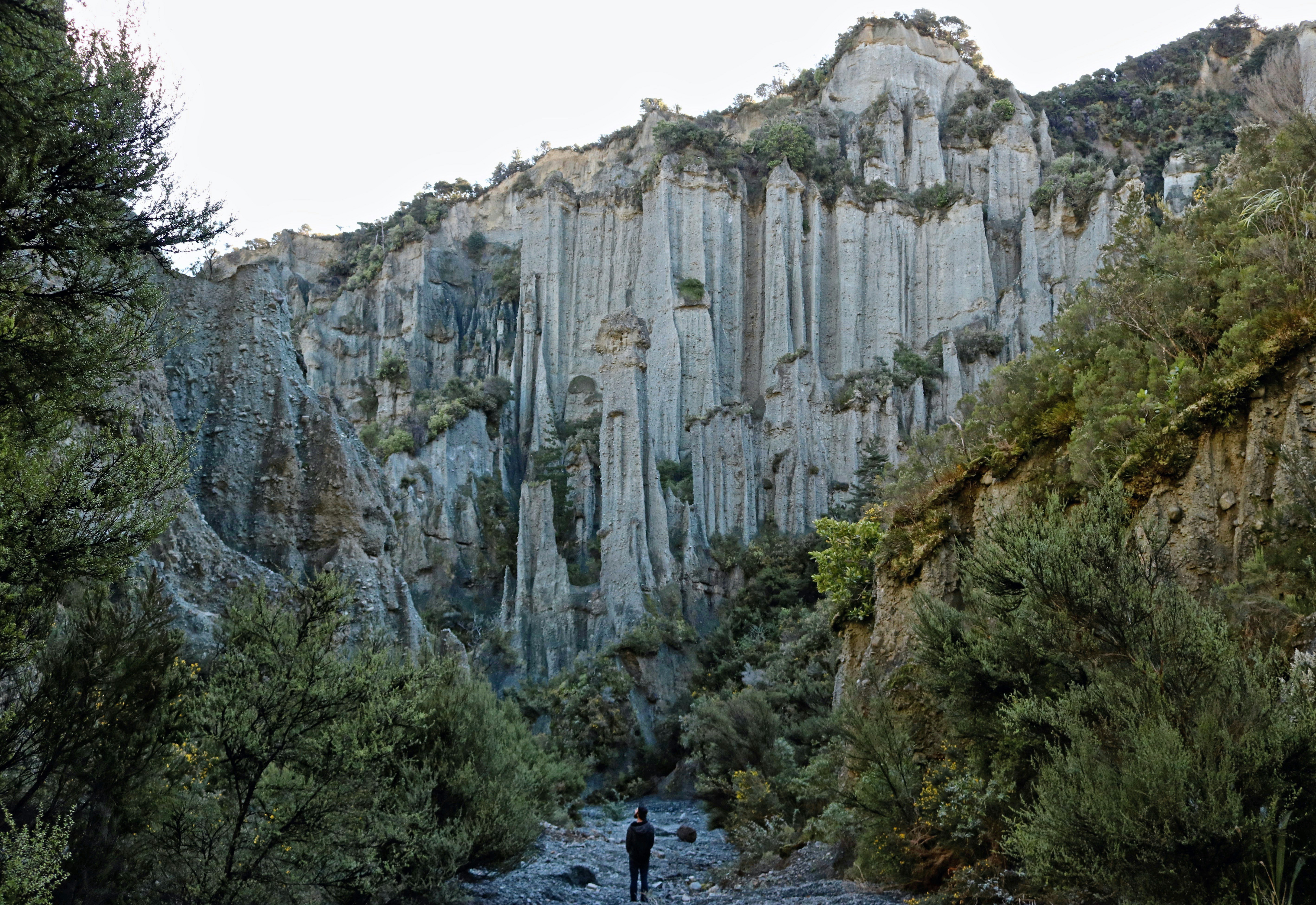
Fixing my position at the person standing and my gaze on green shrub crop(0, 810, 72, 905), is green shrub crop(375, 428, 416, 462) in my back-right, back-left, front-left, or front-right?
back-right

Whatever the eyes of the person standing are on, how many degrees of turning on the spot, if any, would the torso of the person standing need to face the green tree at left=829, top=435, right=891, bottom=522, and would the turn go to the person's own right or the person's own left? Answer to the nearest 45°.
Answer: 0° — they already face it

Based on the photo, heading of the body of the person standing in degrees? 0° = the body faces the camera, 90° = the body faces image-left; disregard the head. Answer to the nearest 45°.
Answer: approximately 180°

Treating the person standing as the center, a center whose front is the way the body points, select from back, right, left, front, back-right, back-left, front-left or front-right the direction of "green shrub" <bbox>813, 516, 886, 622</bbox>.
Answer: front-right

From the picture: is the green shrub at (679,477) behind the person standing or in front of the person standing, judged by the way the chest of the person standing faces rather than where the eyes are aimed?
in front

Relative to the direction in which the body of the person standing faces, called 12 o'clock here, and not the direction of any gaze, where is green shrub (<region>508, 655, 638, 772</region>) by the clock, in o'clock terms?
The green shrub is roughly at 12 o'clock from the person standing.

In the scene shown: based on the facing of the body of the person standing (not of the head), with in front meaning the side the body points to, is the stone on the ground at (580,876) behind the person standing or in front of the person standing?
in front
